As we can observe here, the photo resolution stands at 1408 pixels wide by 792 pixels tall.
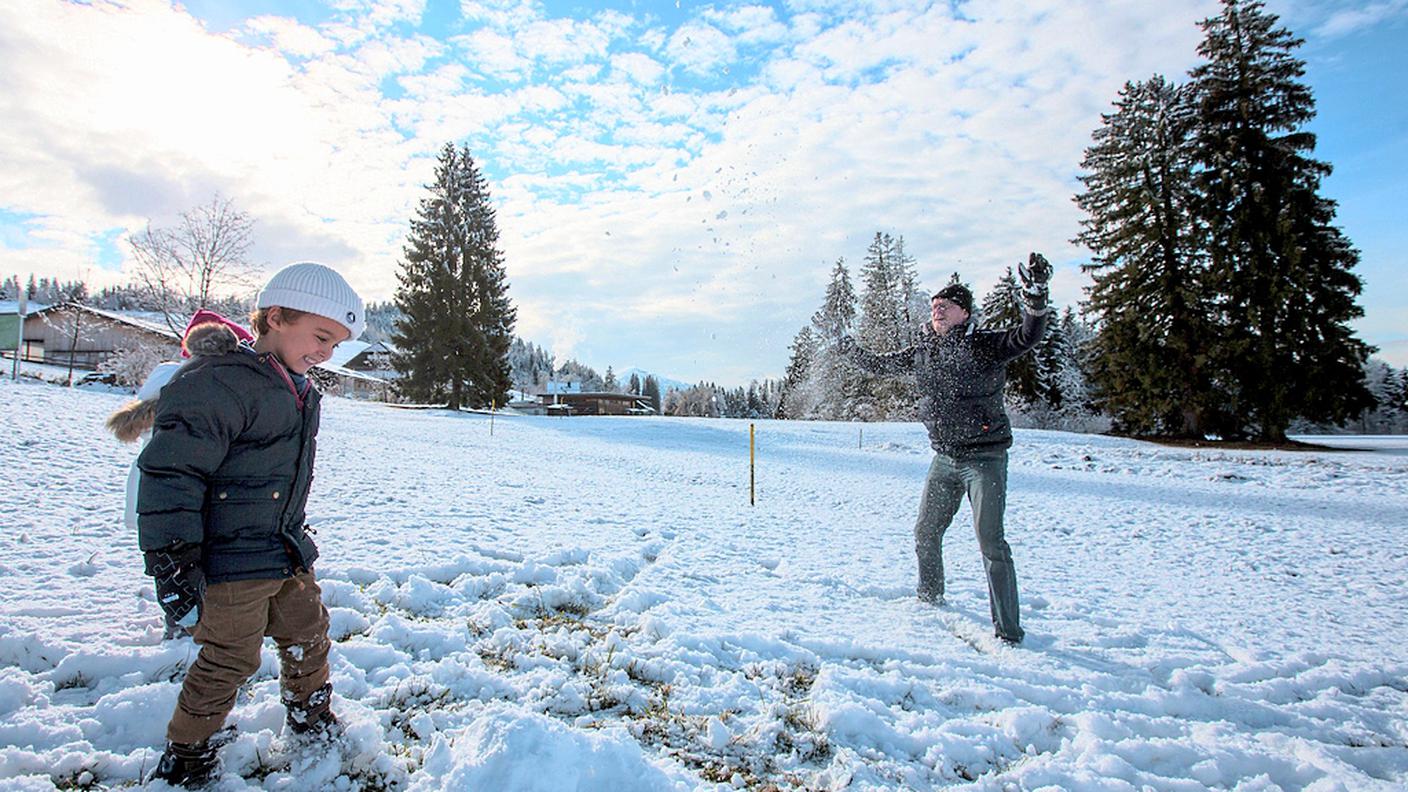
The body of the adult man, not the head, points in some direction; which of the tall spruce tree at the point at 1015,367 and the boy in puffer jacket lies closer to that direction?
the boy in puffer jacket

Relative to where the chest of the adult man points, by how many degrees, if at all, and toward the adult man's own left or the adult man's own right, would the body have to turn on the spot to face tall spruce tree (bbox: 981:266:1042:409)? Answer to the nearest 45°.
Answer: approximately 135° to the adult man's own right

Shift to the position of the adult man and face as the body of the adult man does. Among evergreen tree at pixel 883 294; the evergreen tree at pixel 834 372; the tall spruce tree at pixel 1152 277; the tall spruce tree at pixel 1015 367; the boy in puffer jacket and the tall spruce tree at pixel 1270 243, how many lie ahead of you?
1

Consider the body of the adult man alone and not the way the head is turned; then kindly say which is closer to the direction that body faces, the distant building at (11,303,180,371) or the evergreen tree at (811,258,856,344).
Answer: the distant building

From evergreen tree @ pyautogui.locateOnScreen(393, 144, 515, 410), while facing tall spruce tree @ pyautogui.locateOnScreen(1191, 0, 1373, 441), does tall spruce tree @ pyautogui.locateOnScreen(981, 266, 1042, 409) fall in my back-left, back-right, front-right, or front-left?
front-left

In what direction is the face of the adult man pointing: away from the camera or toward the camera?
toward the camera

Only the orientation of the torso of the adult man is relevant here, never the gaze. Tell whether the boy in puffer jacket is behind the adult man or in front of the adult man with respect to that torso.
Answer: in front

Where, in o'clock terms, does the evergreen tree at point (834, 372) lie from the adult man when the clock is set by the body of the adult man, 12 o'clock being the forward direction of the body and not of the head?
The evergreen tree is roughly at 4 o'clock from the adult man.

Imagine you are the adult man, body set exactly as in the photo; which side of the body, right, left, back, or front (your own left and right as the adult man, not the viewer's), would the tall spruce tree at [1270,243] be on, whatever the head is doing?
back

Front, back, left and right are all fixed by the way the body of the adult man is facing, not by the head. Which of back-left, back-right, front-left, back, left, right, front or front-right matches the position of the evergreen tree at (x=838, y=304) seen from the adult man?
back-right

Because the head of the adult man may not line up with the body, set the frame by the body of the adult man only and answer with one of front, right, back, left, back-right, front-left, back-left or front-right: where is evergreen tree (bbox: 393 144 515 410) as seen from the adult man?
right

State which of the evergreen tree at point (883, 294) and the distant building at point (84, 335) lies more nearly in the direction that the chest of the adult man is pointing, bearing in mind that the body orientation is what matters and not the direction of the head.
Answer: the distant building

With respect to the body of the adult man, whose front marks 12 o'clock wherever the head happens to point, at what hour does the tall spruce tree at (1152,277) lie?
The tall spruce tree is roughly at 5 o'clock from the adult man.

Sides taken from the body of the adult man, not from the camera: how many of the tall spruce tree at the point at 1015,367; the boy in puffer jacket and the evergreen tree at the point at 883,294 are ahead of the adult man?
1

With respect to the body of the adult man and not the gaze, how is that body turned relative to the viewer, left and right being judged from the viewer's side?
facing the viewer and to the left of the viewer
